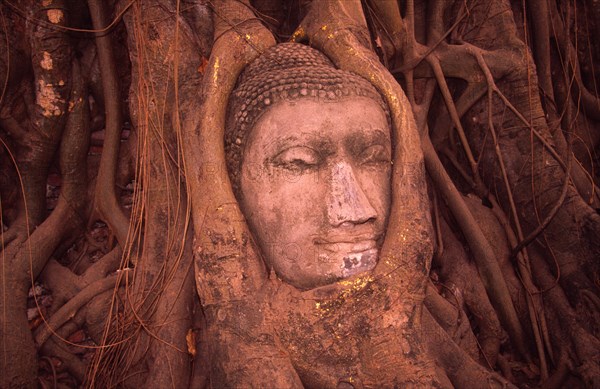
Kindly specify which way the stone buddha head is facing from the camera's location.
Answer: facing the viewer and to the right of the viewer
